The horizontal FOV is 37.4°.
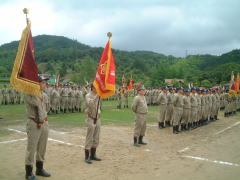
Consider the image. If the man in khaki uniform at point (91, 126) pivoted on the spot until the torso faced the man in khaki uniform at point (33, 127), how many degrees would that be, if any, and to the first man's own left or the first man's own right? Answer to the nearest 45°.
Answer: approximately 90° to the first man's own right

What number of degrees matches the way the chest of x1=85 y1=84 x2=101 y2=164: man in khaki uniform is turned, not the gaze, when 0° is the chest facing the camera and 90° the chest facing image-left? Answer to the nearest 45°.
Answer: approximately 315°

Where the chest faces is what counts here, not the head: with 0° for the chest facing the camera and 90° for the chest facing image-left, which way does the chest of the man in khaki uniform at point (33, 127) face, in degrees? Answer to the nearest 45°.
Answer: approximately 315°

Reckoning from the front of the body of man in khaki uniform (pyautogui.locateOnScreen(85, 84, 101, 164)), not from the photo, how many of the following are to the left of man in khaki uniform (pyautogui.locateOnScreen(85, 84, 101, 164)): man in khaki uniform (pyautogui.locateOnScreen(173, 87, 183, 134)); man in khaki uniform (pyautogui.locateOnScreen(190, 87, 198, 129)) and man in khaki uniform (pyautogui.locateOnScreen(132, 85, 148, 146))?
3

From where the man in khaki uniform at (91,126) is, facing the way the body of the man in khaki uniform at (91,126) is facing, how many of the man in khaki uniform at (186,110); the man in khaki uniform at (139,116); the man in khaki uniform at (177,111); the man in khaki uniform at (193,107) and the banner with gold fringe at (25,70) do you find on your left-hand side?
4

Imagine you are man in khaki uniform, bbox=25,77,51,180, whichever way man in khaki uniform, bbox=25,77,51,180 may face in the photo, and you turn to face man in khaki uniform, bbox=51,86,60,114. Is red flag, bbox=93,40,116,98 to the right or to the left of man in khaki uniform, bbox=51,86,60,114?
right
